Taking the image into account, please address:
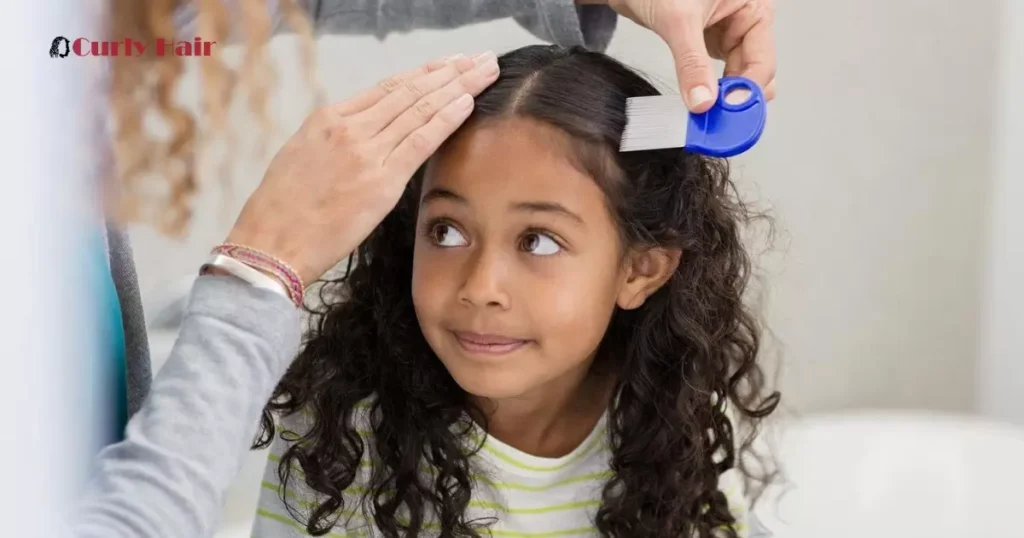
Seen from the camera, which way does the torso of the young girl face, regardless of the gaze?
toward the camera

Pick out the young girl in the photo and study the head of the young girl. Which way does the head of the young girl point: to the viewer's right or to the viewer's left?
to the viewer's left
